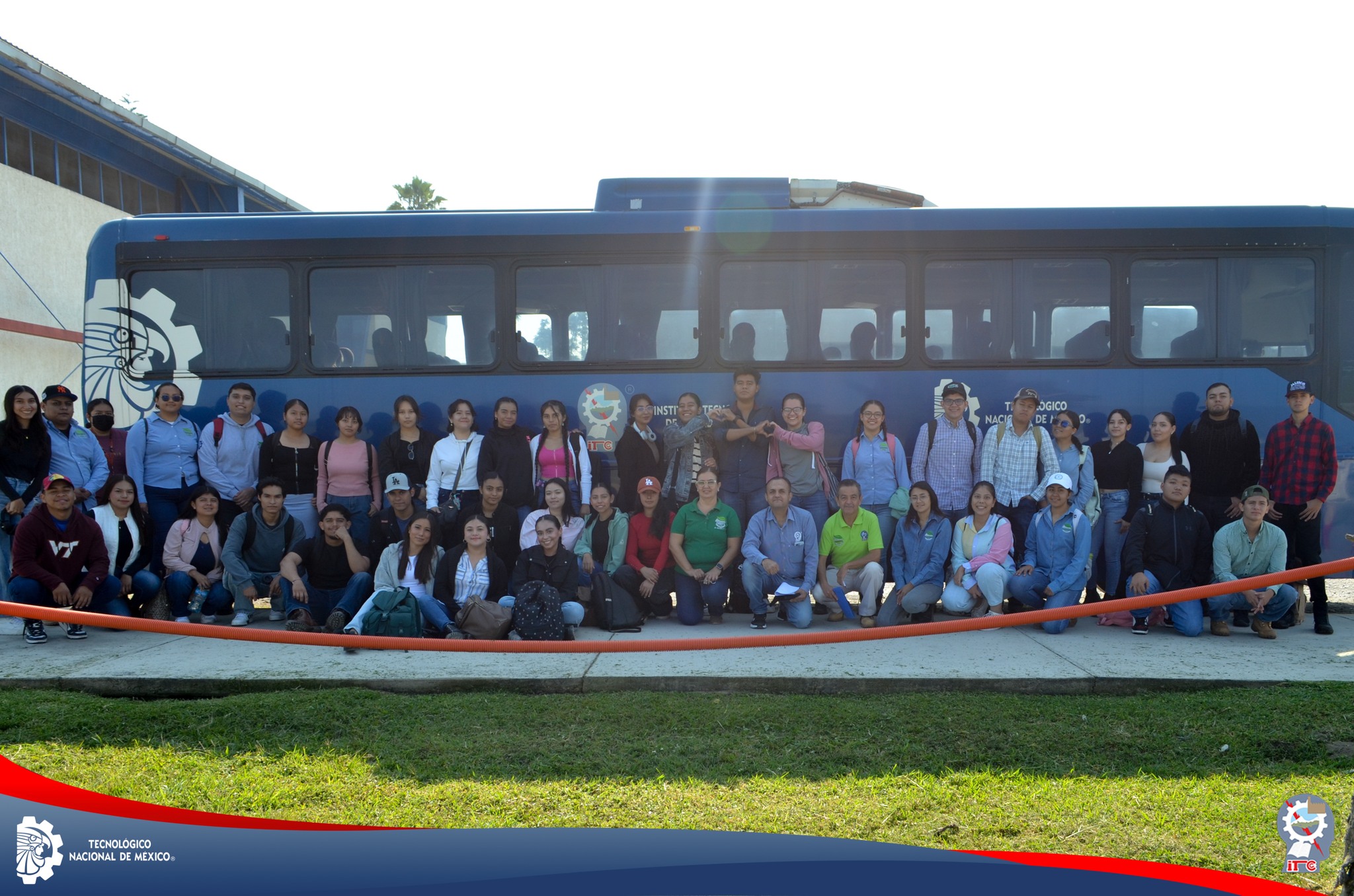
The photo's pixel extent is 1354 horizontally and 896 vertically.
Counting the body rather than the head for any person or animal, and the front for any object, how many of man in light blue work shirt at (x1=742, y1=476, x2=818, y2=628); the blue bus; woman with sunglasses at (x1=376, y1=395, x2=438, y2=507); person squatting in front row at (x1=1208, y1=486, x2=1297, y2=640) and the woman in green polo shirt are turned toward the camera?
4

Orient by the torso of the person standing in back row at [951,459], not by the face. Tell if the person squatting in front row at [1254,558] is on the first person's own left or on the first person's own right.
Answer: on the first person's own left

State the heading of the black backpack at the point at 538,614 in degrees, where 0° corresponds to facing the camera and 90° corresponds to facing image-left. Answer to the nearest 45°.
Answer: approximately 0°

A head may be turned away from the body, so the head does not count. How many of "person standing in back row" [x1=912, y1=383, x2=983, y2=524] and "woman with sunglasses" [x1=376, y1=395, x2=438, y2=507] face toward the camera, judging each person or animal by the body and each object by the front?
2

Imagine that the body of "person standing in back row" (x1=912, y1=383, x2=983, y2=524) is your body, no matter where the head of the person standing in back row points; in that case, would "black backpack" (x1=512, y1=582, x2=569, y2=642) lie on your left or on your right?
on your right

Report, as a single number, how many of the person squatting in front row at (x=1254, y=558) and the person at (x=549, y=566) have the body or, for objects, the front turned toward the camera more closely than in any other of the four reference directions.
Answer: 2

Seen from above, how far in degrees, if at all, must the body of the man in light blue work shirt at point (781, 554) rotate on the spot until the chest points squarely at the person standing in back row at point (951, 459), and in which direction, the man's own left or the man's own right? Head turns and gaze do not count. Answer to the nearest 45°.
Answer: approximately 90° to the man's own left

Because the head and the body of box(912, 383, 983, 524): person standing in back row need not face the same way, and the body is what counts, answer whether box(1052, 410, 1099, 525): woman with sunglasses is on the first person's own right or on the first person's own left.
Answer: on the first person's own left
